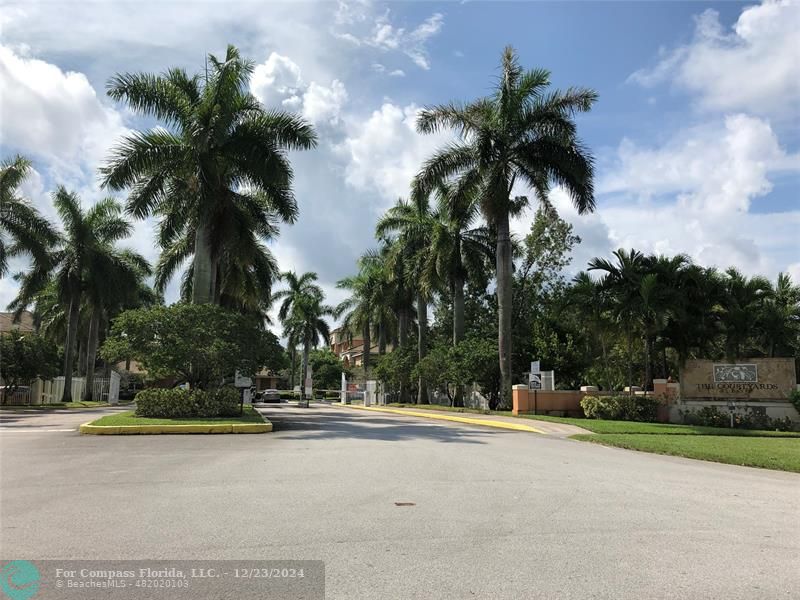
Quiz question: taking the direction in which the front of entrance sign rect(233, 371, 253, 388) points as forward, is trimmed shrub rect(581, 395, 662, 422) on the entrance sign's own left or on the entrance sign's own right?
on the entrance sign's own left

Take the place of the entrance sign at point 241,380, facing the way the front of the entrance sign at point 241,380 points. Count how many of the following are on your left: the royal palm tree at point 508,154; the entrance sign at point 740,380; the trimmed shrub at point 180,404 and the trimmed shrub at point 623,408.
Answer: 3

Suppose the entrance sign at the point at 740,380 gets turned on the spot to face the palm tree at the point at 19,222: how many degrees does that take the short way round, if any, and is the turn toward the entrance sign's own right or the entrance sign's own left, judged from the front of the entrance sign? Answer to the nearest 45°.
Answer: approximately 90° to the entrance sign's own right

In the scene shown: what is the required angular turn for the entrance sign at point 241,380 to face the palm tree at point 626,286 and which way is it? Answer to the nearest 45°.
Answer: approximately 90° to its left

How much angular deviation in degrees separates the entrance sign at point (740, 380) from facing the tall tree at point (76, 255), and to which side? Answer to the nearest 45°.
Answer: approximately 90° to its right

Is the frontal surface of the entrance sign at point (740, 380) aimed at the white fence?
no

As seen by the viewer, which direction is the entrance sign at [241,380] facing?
toward the camera

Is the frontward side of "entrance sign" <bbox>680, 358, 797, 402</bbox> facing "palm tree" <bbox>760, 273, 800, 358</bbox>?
no

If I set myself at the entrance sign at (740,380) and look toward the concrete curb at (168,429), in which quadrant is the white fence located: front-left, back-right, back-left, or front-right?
front-right

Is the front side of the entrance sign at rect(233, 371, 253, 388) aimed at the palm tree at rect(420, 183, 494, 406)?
no

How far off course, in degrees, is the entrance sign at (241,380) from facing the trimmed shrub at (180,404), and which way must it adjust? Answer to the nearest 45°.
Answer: approximately 45° to its right

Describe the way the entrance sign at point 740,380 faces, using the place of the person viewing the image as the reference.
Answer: facing the viewer

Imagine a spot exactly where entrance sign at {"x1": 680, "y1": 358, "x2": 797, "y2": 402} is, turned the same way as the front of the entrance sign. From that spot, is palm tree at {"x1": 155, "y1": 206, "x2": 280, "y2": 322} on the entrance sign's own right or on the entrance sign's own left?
on the entrance sign's own right

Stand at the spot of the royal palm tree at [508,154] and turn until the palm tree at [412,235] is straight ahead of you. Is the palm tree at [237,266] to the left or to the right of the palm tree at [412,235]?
left

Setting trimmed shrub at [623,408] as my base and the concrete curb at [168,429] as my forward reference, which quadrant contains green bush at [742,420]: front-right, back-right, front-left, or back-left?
back-left

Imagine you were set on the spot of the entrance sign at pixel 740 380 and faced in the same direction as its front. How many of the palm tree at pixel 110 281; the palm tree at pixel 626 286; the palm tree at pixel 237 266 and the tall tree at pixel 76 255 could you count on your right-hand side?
4

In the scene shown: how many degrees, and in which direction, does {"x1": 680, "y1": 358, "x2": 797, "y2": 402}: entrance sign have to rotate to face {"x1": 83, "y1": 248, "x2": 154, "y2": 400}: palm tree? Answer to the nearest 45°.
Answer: approximately 90° to its right

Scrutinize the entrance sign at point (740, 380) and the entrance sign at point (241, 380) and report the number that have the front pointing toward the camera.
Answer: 2

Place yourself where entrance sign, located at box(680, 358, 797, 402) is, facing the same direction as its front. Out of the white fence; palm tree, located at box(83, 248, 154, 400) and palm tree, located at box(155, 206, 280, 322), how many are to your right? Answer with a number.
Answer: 3
